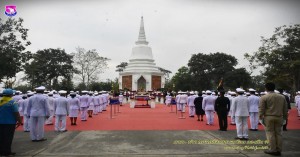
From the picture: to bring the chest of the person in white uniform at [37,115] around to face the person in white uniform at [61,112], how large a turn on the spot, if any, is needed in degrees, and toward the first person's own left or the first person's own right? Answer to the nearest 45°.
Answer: approximately 45° to the first person's own right

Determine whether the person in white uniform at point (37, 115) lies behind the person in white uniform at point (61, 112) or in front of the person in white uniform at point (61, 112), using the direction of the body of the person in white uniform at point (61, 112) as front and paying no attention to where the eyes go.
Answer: behind

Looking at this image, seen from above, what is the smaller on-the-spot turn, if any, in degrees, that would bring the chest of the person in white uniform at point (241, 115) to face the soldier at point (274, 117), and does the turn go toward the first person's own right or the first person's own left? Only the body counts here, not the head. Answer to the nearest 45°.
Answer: approximately 180°
